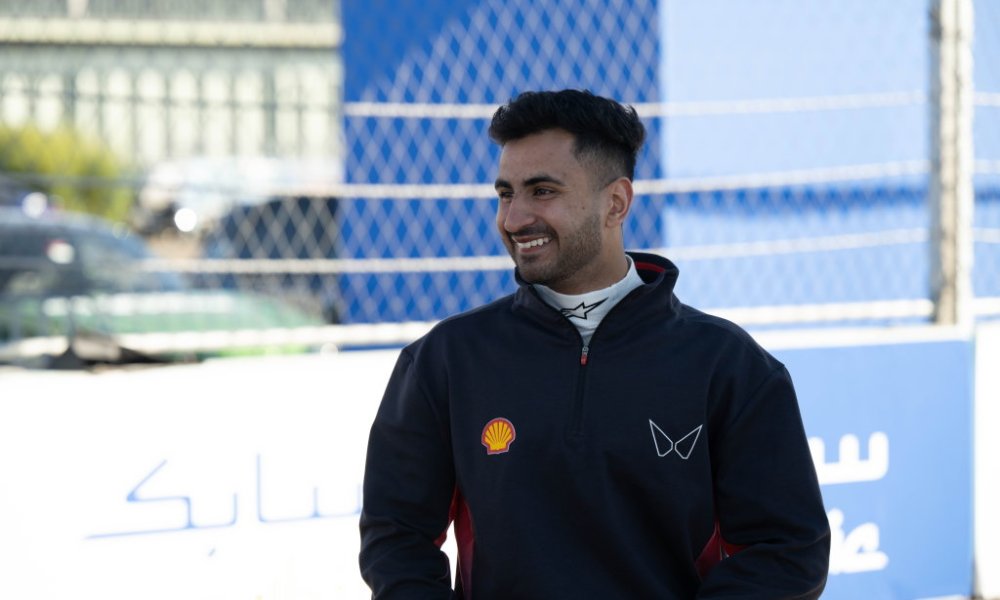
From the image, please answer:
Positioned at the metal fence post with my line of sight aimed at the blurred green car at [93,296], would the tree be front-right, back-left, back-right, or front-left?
front-right

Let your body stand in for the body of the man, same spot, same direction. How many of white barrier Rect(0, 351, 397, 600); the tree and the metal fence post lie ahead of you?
0

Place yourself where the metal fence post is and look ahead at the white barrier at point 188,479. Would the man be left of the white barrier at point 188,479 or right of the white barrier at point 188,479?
left

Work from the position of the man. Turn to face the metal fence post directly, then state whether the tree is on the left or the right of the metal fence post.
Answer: left

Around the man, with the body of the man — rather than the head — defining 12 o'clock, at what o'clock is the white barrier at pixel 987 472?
The white barrier is roughly at 7 o'clock from the man.

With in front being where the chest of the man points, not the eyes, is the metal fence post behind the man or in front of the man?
behind

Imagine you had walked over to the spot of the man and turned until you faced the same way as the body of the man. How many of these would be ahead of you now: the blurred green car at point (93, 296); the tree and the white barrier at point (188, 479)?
0

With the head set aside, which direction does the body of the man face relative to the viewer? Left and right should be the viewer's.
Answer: facing the viewer

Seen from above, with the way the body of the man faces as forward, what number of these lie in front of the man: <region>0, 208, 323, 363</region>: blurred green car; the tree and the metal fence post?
0

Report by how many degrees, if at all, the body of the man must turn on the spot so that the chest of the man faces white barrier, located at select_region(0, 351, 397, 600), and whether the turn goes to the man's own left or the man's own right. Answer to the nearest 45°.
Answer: approximately 135° to the man's own right

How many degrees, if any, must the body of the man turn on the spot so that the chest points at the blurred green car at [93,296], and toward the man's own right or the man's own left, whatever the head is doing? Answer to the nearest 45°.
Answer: approximately 135° to the man's own right

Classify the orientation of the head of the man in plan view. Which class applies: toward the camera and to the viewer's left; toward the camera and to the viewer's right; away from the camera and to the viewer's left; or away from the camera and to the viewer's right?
toward the camera and to the viewer's left

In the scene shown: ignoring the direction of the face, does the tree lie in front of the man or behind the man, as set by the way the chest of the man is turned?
behind
